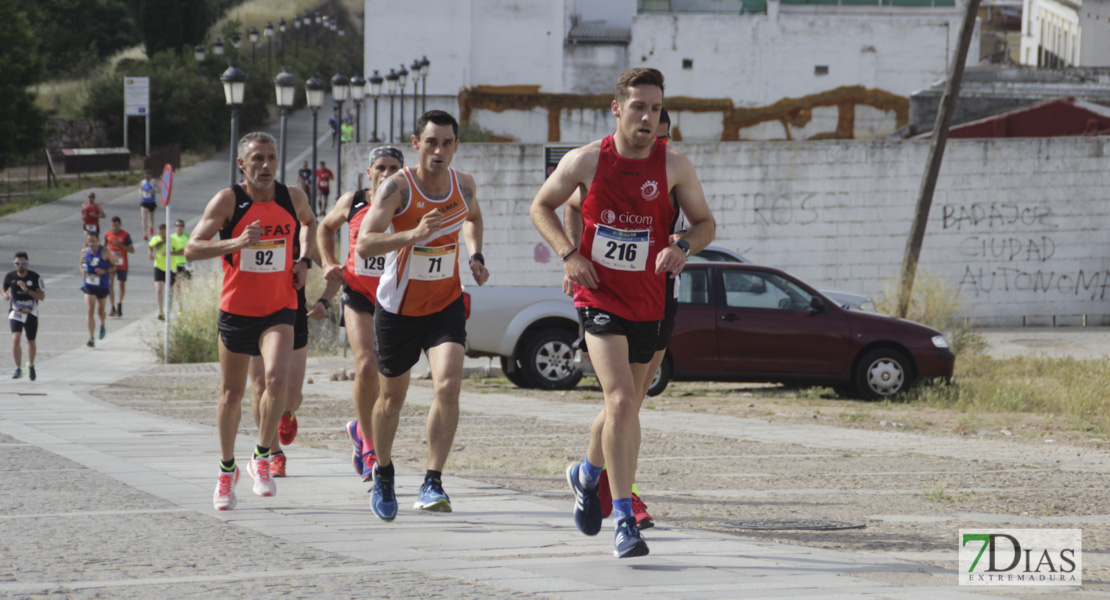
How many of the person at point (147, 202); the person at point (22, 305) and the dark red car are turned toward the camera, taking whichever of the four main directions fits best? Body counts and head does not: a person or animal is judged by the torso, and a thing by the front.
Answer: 2

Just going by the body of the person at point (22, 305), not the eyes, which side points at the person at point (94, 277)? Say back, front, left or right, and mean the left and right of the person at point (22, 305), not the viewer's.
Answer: back

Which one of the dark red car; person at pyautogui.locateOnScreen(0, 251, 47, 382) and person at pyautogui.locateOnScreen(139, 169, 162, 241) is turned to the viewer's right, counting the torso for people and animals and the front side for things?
the dark red car

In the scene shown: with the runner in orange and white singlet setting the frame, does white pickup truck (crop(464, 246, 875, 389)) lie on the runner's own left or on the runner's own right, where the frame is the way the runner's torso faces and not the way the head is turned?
on the runner's own left

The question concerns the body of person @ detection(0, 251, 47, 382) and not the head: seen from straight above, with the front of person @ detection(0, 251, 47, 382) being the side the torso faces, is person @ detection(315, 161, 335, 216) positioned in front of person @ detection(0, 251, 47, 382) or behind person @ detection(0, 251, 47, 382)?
behind

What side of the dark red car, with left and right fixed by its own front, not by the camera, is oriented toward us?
right

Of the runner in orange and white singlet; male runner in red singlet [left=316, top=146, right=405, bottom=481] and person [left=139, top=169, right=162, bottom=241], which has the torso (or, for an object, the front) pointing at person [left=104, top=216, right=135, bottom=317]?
person [left=139, top=169, right=162, bottom=241]

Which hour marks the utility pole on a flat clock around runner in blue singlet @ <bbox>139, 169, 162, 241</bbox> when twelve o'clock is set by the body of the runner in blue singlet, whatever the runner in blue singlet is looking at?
The utility pole is roughly at 11 o'clock from the runner in blue singlet.

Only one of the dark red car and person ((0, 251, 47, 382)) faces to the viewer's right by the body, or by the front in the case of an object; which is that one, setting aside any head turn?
the dark red car
